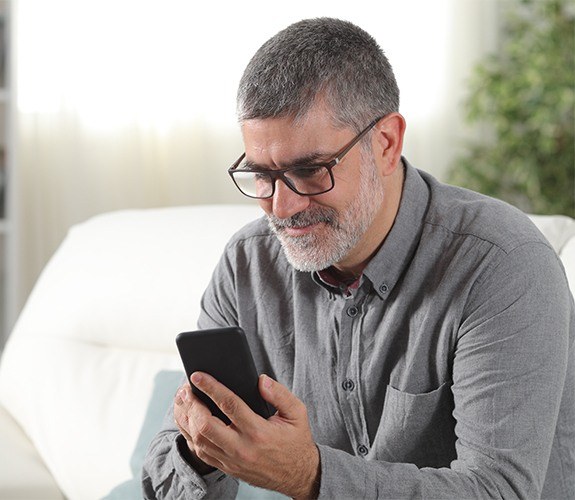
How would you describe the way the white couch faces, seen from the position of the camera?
facing the viewer

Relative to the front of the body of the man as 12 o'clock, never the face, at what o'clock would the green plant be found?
The green plant is roughly at 5 o'clock from the man.

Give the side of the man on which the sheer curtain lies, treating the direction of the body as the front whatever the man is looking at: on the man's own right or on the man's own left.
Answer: on the man's own right

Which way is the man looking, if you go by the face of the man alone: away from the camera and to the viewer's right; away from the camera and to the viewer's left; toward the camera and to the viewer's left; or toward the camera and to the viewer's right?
toward the camera and to the viewer's left

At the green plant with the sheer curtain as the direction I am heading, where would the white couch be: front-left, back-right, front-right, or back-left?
front-left

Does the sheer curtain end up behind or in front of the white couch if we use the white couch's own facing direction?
behind

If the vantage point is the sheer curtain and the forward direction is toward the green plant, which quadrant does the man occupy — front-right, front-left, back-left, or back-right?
front-right

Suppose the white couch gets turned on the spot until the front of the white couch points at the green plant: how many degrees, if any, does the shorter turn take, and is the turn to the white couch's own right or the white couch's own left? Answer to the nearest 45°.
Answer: approximately 135° to the white couch's own left

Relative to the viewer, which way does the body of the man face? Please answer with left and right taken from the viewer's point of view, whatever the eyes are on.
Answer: facing the viewer and to the left of the viewer
